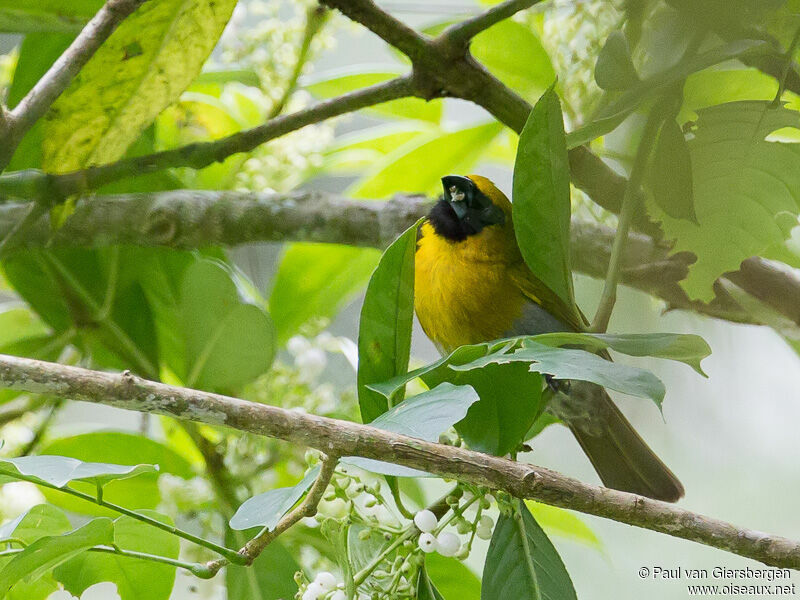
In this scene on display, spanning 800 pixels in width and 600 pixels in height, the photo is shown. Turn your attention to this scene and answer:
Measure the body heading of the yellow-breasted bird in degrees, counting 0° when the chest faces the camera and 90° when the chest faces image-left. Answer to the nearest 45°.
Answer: approximately 45°
